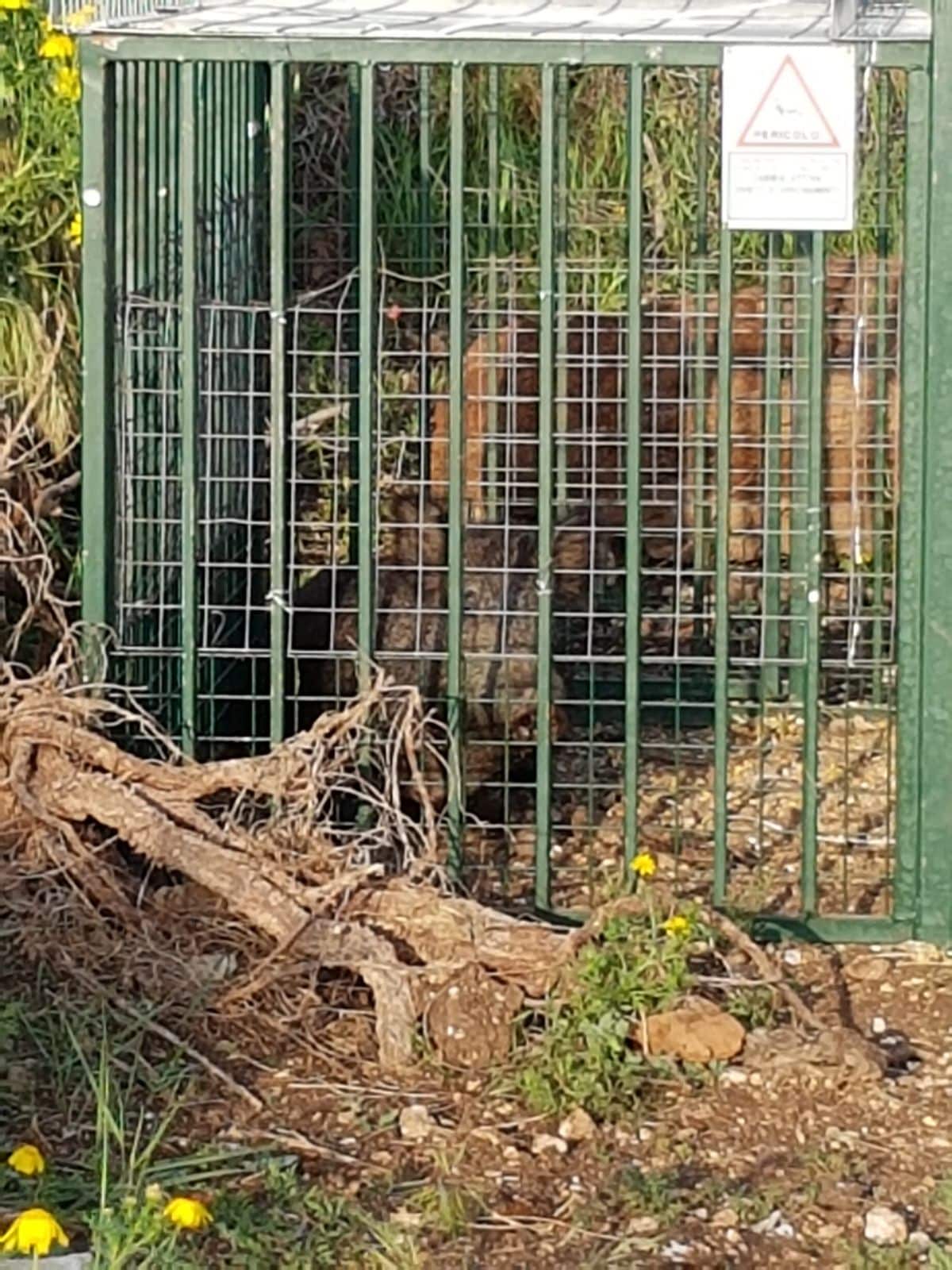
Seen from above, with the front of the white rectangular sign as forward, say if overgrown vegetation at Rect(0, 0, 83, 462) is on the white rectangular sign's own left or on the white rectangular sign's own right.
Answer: on the white rectangular sign's own right

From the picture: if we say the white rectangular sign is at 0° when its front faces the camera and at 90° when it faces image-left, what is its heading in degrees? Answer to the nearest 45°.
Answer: approximately 0°
